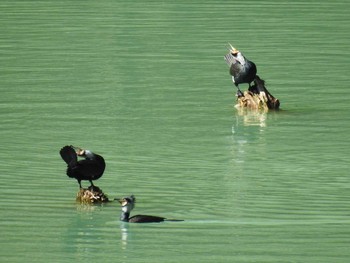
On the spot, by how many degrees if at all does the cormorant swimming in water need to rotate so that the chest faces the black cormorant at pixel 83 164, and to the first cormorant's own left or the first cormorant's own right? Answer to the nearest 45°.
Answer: approximately 45° to the first cormorant's own right

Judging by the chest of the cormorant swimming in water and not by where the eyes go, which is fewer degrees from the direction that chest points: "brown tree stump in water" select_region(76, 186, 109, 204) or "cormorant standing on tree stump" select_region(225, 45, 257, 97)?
the brown tree stump in water

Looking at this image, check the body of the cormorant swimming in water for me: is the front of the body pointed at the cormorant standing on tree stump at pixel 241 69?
no

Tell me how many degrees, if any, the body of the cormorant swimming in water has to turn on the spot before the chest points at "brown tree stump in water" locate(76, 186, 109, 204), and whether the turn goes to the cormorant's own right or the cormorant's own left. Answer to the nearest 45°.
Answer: approximately 45° to the cormorant's own right

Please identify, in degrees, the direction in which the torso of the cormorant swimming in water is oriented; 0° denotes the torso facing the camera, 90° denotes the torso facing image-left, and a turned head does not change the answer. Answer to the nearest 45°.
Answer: approximately 90°
